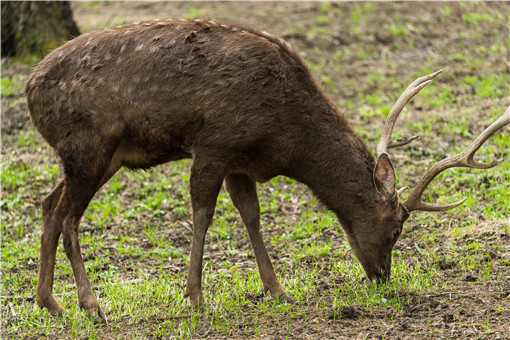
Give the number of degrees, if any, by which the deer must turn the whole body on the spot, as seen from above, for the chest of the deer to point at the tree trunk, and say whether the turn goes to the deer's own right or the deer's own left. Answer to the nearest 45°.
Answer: approximately 135° to the deer's own left

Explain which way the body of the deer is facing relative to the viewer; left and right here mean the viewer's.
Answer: facing to the right of the viewer
